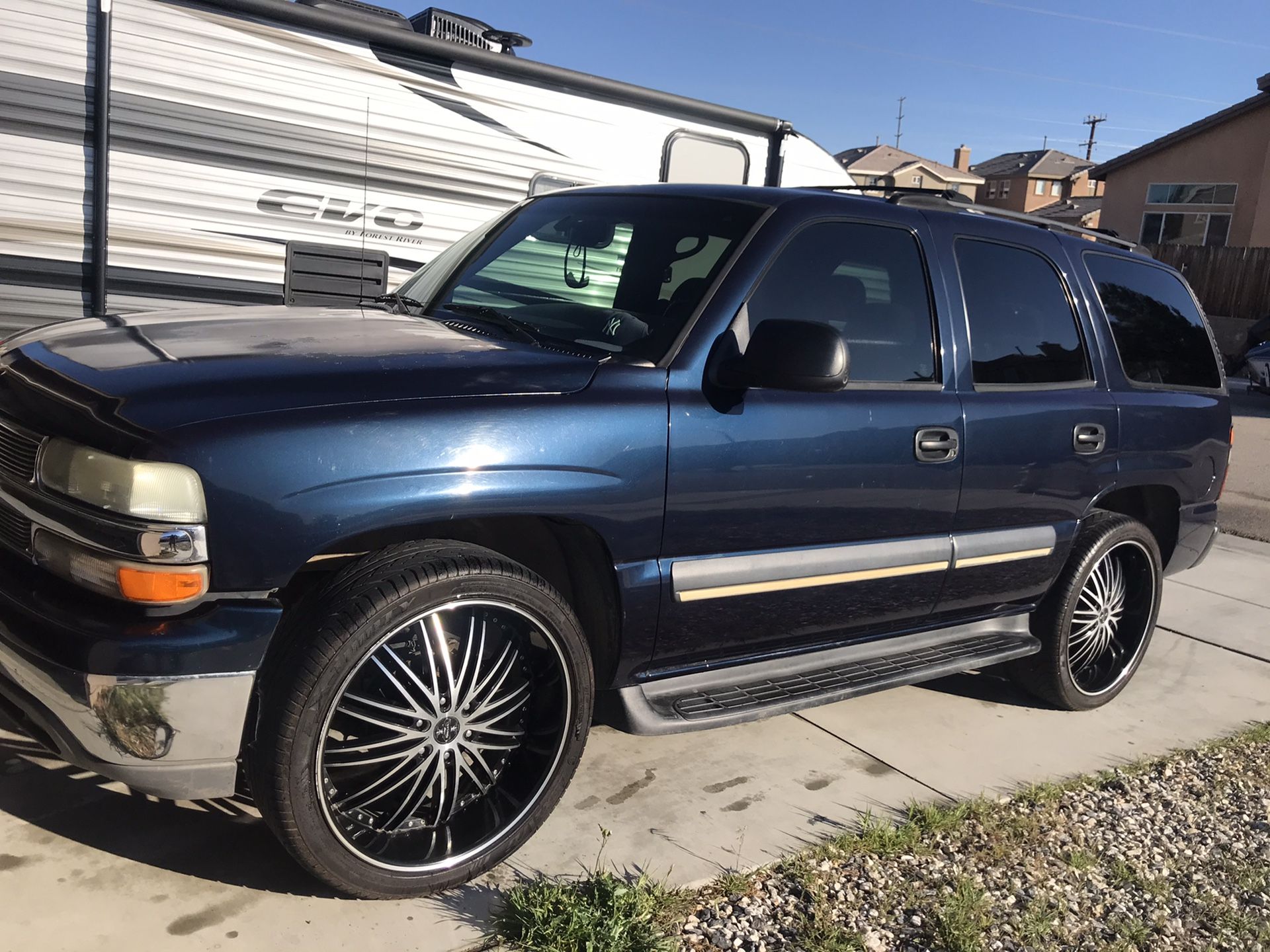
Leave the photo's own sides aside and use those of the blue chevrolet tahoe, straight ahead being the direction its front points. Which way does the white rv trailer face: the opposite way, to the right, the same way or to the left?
the opposite way

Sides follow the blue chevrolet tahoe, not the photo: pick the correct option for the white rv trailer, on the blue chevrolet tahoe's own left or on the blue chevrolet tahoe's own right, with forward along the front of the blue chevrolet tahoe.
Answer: on the blue chevrolet tahoe's own right

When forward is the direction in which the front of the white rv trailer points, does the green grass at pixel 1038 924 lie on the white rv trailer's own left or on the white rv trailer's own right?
on the white rv trailer's own right

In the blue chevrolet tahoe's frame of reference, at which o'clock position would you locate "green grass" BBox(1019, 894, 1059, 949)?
The green grass is roughly at 8 o'clock from the blue chevrolet tahoe.

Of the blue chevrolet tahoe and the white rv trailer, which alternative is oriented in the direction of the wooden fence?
the white rv trailer

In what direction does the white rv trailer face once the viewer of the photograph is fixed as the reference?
facing away from the viewer and to the right of the viewer

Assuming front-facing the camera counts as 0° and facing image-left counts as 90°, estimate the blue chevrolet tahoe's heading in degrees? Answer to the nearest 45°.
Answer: approximately 45°

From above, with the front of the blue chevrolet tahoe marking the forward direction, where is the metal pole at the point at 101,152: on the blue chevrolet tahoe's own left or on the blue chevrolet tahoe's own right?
on the blue chevrolet tahoe's own right

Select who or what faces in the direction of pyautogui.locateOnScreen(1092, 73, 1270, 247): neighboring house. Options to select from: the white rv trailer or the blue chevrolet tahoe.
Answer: the white rv trailer

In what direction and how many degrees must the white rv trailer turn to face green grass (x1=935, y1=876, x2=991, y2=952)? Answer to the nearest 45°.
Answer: approximately 90° to its right

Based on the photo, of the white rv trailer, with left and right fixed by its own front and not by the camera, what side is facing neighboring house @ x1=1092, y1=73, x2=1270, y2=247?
front
